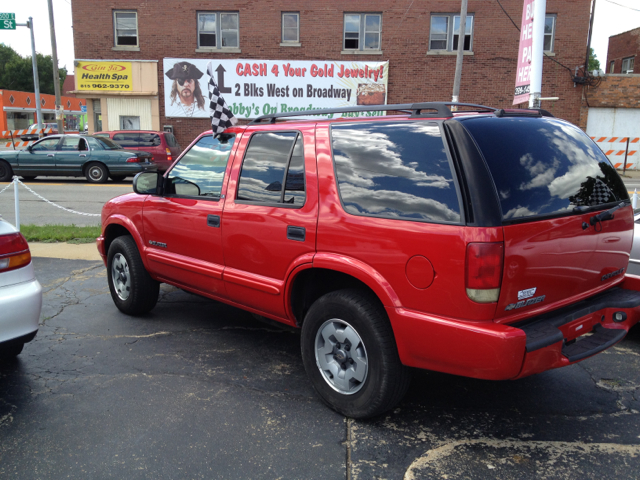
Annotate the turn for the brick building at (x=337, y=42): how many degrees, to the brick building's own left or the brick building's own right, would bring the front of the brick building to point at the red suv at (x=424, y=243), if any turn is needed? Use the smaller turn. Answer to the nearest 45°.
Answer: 0° — it already faces it

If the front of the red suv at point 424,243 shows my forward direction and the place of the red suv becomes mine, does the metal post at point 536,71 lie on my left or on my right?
on my right

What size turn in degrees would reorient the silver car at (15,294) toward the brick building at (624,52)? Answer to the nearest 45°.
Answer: approximately 90° to its right

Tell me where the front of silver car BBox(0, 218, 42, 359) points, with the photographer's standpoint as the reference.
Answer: facing away from the viewer and to the left of the viewer

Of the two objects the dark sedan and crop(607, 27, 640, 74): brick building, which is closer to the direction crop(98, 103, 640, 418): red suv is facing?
the dark sedan

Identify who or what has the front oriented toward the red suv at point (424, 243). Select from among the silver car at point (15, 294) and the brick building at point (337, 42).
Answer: the brick building

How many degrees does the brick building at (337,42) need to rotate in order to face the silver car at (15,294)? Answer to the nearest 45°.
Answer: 0° — it already faces it

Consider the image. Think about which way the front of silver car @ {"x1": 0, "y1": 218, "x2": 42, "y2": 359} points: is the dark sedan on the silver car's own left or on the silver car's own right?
on the silver car's own right

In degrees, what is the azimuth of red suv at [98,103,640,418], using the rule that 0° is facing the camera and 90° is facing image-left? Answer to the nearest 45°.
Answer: approximately 135°

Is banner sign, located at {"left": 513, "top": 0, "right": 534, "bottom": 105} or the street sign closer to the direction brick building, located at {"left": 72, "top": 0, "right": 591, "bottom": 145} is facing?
the banner sign

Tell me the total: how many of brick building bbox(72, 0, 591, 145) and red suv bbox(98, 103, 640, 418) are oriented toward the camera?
1
